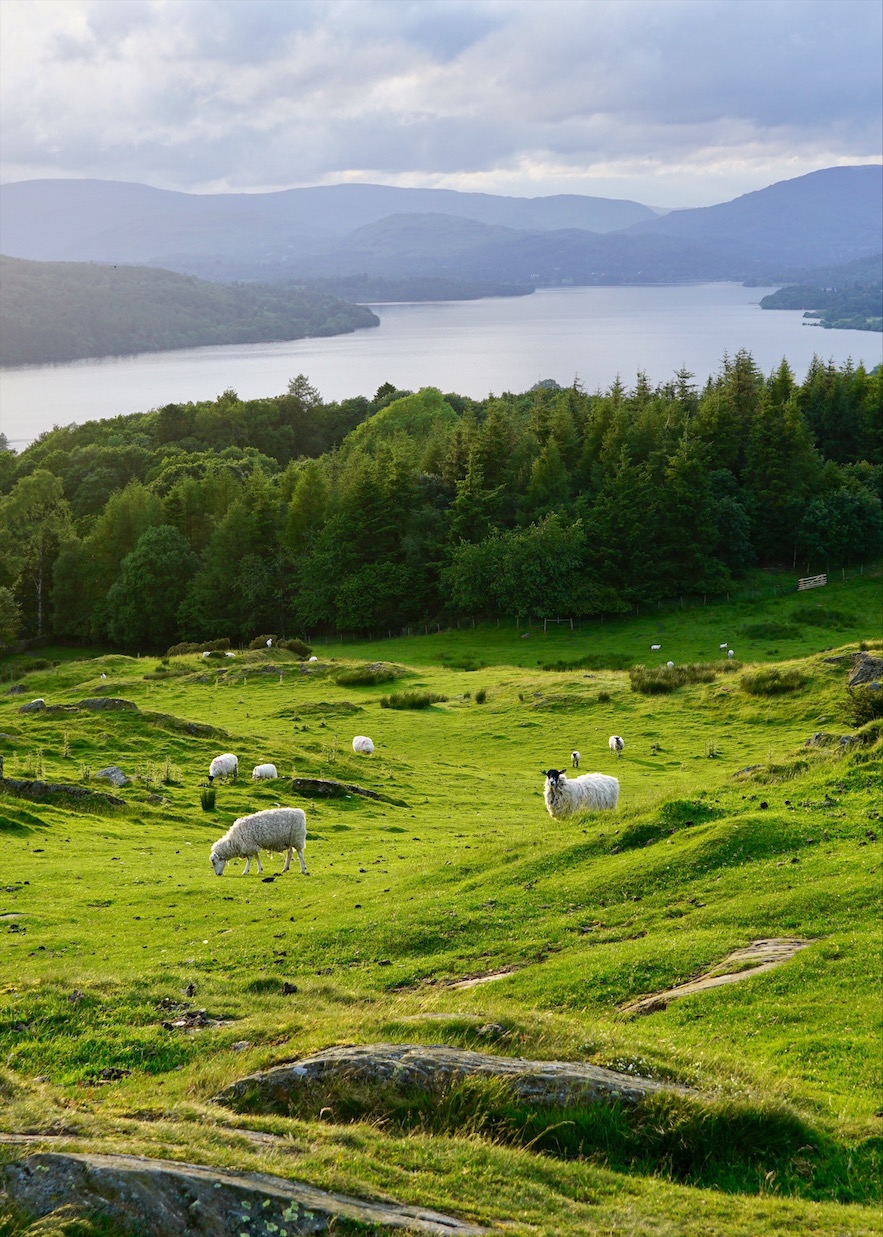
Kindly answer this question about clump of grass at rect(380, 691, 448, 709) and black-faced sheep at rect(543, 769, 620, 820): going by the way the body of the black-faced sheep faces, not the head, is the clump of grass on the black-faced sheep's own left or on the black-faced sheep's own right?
on the black-faced sheep's own right

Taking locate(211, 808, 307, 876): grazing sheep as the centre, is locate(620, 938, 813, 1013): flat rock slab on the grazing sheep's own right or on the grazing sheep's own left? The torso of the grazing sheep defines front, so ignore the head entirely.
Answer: on the grazing sheep's own left

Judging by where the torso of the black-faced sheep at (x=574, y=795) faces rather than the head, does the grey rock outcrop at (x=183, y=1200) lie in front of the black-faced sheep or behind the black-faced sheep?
in front

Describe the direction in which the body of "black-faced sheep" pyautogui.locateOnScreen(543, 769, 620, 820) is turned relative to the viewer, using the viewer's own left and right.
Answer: facing the viewer and to the left of the viewer

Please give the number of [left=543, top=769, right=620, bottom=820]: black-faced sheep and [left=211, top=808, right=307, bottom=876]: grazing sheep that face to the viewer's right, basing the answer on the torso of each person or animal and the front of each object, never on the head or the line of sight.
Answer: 0

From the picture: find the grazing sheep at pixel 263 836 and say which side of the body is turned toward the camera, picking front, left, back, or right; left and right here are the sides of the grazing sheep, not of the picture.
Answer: left

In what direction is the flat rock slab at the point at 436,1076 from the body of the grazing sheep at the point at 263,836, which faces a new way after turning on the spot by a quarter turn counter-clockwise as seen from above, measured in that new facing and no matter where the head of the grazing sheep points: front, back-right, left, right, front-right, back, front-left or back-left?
front

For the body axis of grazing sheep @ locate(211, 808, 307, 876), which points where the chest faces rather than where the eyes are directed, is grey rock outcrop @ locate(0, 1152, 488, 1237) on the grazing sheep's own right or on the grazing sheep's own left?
on the grazing sheep's own left
